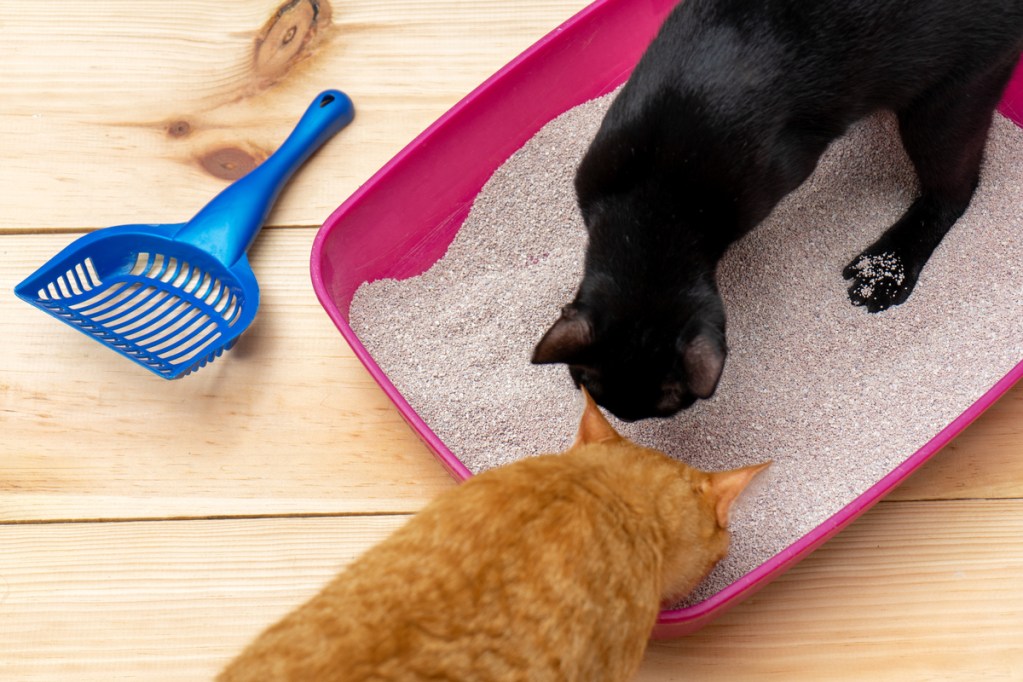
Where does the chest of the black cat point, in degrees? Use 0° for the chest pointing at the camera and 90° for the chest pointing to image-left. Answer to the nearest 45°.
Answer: approximately 45°

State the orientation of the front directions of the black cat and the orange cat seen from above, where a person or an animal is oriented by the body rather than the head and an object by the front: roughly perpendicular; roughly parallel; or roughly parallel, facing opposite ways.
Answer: roughly parallel, facing opposite ways

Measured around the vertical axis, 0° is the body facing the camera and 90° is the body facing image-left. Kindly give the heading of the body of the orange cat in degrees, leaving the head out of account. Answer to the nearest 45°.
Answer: approximately 225°
